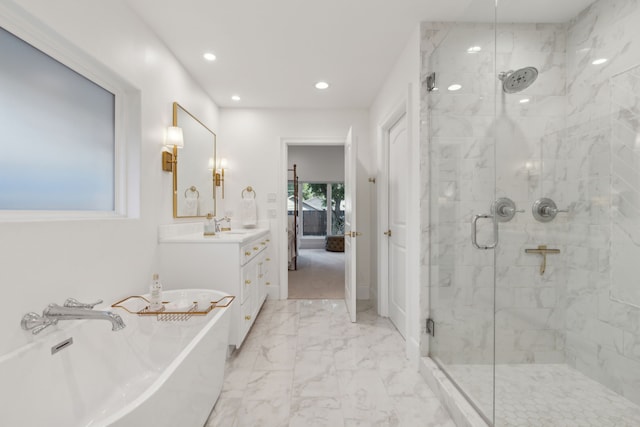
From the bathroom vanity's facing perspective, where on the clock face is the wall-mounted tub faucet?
The wall-mounted tub faucet is roughly at 4 o'clock from the bathroom vanity.

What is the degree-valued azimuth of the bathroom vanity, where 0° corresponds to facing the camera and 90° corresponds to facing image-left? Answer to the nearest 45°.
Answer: approximately 270°

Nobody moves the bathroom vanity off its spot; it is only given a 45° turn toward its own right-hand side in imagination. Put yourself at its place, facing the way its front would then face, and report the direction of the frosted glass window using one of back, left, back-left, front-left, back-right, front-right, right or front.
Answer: right

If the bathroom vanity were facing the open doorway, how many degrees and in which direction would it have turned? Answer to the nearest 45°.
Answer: approximately 45° to its left

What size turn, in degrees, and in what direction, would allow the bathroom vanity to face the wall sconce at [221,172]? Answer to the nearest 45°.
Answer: approximately 90° to its left

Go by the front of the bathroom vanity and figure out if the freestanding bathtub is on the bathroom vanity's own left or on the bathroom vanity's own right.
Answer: on the bathroom vanity's own right
